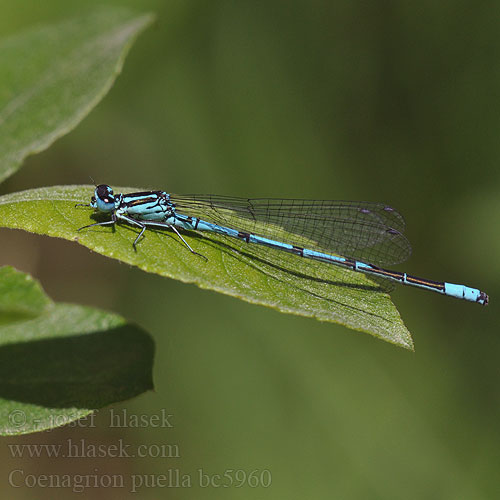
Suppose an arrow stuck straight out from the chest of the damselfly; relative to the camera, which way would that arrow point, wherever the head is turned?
to the viewer's left

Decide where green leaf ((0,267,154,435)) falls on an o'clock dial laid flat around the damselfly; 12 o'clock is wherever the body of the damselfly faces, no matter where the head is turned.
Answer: The green leaf is roughly at 10 o'clock from the damselfly.
